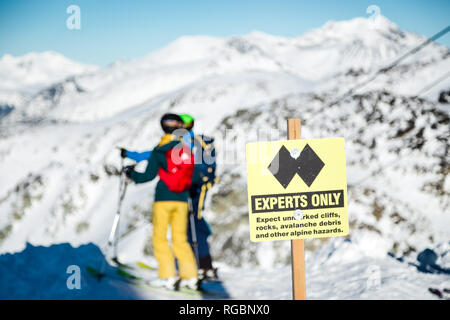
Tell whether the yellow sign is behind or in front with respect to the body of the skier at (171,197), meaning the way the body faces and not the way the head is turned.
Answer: behind

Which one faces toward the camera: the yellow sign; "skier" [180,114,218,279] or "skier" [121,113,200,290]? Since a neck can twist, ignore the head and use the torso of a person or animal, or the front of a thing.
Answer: the yellow sign

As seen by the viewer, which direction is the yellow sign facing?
toward the camera

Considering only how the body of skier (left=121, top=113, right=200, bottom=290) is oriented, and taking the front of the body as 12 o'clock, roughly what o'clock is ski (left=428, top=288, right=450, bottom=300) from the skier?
The ski is roughly at 5 o'clock from the skier.

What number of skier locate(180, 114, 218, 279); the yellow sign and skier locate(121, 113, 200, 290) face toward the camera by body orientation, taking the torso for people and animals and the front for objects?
1

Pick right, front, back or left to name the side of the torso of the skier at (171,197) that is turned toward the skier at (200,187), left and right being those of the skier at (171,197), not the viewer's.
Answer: right

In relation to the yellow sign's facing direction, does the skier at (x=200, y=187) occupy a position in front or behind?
behind

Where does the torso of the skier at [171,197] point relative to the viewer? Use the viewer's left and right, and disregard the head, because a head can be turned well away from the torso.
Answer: facing away from the viewer and to the left of the viewer

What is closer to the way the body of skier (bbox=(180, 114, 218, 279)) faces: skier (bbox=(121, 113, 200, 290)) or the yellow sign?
the skier
